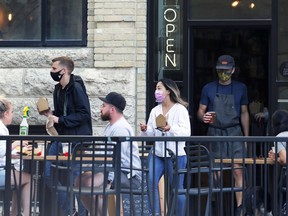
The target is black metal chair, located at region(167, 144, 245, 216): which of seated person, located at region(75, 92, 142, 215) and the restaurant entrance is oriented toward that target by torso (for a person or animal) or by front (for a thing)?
the restaurant entrance

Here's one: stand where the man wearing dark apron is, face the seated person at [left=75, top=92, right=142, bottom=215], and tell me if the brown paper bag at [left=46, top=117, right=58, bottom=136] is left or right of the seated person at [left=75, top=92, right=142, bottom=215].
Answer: right

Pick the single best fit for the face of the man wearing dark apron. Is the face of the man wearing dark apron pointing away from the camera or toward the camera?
toward the camera

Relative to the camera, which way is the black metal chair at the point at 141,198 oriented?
to the viewer's left

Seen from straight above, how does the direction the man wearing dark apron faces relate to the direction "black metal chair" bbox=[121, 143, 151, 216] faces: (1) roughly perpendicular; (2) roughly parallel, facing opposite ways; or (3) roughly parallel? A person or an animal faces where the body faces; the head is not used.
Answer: roughly perpendicular

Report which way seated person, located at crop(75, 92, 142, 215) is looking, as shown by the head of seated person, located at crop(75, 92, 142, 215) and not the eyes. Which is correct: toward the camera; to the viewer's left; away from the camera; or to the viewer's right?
to the viewer's left

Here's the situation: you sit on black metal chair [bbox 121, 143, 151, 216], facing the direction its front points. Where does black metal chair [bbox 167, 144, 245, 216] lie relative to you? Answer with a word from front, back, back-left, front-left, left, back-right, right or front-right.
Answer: back

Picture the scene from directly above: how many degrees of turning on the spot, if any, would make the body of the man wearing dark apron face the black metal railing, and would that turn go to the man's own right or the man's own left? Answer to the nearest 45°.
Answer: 0° — they already face it

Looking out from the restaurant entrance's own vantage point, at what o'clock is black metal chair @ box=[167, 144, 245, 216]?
The black metal chair is roughly at 12 o'clock from the restaurant entrance.

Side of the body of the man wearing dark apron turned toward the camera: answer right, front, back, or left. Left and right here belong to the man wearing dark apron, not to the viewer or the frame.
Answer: front

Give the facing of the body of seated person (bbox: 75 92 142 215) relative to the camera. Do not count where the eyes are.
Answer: to the viewer's left
